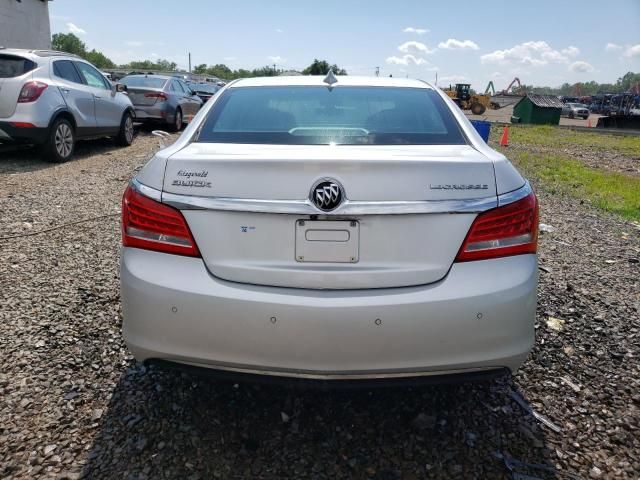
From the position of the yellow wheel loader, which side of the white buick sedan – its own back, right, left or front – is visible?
front

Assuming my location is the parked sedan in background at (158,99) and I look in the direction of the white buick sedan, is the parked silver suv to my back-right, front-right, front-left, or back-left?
front-right

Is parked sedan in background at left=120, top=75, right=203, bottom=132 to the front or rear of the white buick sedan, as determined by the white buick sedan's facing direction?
to the front

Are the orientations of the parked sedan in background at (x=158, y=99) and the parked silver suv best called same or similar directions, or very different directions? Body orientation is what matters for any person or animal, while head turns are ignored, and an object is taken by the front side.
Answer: same or similar directions

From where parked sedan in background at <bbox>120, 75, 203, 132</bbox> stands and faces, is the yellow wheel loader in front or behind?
in front

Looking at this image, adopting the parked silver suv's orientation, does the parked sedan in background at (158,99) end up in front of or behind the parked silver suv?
in front

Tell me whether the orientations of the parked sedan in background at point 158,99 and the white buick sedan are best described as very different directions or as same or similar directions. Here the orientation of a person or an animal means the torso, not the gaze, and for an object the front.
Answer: same or similar directions

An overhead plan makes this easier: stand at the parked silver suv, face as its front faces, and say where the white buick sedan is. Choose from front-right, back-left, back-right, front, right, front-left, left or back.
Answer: back-right

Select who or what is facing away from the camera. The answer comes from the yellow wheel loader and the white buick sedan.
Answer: the white buick sedan

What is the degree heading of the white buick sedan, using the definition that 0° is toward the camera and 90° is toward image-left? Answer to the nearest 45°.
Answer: approximately 180°

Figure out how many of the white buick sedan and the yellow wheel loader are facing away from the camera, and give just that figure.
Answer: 1

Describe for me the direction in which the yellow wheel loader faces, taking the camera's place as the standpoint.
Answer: facing the viewer and to the right of the viewer

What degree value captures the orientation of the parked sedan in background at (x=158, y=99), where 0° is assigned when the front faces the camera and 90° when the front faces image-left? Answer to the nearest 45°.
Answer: approximately 225°

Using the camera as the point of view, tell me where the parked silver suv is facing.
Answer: facing away from the viewer and to the right of the viewer

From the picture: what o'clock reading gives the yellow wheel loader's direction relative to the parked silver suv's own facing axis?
The yellow wheel loader is roughly at 12 o'clock from the parked silver suv.
